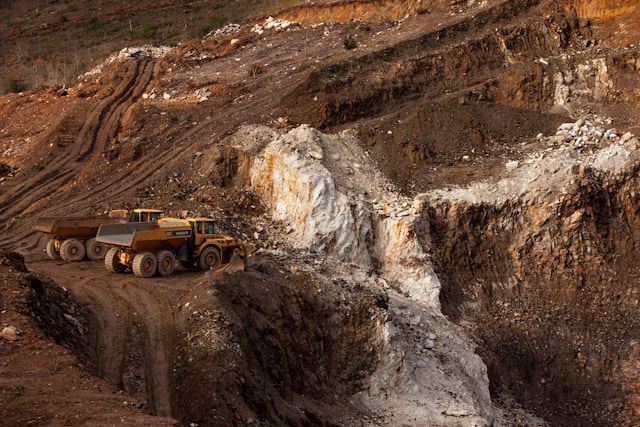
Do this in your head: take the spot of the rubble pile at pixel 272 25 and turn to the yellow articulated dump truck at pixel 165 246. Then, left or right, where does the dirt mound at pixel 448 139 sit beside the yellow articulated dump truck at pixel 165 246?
left

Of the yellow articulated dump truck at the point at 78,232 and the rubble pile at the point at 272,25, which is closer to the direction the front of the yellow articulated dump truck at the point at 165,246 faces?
the rubble pile

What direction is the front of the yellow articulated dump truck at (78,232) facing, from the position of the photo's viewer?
facing away from the viewer and to the right of the viewer

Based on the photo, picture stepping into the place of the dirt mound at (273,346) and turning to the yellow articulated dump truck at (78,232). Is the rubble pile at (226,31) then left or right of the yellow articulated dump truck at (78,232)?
right

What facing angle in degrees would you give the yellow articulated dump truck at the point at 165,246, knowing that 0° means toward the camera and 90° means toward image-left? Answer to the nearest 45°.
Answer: approximately 225°

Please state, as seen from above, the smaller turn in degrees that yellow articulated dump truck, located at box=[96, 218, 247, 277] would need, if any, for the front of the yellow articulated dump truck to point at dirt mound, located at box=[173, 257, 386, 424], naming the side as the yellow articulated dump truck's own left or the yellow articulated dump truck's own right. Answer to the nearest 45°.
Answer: approximately 90° to the yellow articulated dump truck's own right

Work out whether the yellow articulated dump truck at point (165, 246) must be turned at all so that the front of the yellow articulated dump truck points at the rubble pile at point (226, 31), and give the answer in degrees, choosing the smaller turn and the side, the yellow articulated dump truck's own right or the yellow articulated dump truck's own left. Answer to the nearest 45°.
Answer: approximately 45° to the yellow articulated dump truck's own left
